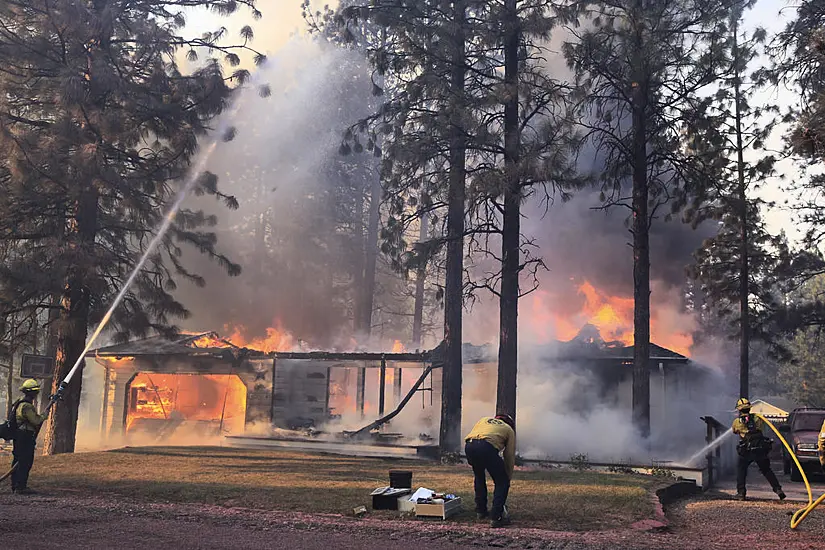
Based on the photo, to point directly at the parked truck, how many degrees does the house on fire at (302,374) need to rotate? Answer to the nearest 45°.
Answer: approximately 45° to its left

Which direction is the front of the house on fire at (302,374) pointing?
toward the camera

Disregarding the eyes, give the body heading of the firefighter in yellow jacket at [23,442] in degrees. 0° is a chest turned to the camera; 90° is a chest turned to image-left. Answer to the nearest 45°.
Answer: approximately 270°

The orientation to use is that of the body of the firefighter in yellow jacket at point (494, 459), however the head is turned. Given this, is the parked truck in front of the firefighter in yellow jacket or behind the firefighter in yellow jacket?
in front

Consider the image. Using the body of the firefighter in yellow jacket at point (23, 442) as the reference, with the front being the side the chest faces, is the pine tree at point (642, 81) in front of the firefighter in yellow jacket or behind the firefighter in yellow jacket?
in front

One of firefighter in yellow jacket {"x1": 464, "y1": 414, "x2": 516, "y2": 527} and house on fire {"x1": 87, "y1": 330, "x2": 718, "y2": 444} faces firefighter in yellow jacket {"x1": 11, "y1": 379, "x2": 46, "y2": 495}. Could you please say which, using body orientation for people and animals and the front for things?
the house on fire

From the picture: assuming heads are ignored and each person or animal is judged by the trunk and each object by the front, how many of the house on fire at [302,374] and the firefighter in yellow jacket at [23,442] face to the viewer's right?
1
